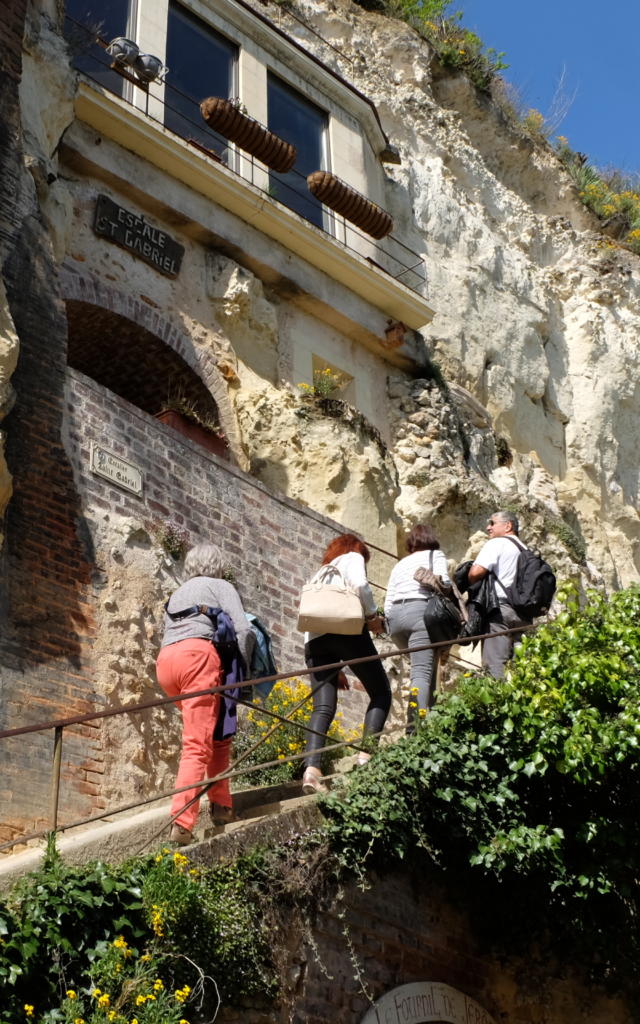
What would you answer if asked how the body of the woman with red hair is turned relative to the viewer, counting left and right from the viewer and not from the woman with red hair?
facing away from the viewer and to the right of the viewer

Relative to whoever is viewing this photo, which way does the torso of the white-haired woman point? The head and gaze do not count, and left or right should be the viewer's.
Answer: facing away from the viewer and to the right of the viewer

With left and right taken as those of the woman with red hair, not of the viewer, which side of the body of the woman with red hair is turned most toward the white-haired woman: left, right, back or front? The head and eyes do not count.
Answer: back

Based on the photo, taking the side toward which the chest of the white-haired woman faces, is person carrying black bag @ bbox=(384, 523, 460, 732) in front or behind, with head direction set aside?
in front

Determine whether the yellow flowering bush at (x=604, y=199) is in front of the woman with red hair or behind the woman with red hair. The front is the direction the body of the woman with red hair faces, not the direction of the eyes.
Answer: in front

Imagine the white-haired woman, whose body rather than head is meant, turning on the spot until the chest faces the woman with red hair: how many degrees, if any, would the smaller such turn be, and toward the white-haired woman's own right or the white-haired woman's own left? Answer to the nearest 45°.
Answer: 0° — they already face them

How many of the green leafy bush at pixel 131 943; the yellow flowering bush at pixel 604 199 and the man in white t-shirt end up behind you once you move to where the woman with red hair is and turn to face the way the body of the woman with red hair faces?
1

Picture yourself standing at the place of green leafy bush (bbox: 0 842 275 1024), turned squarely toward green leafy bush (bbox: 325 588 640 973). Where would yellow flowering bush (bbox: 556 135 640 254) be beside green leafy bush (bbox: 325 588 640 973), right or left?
left

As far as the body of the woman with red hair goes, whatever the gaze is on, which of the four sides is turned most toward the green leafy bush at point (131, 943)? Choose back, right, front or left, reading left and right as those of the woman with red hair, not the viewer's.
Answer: back
